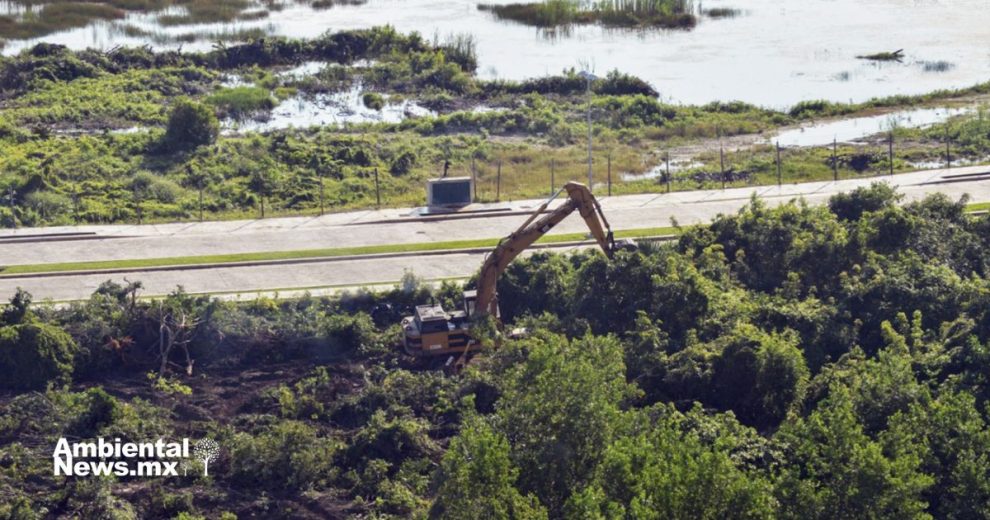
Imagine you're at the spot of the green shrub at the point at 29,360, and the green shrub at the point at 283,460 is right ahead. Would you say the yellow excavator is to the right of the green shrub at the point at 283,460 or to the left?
left

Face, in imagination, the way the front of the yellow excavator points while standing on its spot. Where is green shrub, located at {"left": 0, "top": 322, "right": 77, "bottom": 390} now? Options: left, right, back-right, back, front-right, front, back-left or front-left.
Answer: back

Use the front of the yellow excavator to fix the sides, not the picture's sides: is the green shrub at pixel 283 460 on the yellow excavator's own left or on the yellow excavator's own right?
on the yellow excavator's own right

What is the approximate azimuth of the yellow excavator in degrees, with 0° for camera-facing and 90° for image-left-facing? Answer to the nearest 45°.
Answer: approximately 270°
